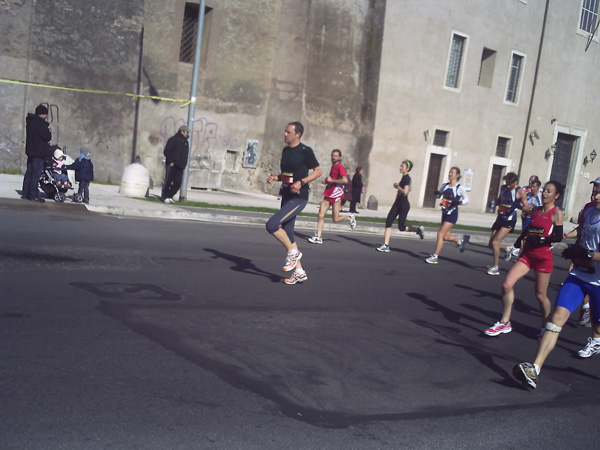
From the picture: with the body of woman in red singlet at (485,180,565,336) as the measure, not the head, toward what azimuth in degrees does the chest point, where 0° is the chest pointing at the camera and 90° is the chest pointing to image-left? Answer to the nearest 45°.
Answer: approximately 45°

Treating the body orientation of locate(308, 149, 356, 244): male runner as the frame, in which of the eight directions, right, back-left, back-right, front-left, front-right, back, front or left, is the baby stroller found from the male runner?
front-right

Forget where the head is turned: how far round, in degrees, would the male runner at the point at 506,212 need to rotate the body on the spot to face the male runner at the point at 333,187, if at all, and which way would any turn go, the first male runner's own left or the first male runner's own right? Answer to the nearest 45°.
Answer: approximately 45° to the first male runner's own right

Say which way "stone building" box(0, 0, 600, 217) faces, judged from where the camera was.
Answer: facing the viewer

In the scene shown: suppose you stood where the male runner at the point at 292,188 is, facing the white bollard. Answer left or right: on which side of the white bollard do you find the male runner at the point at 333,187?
right

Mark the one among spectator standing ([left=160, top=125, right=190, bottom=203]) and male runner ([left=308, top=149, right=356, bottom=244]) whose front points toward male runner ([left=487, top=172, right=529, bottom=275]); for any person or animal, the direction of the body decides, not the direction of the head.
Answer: the spectator standing

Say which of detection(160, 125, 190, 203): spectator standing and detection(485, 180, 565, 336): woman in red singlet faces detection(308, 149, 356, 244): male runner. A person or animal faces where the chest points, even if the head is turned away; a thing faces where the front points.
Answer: the spectator standing

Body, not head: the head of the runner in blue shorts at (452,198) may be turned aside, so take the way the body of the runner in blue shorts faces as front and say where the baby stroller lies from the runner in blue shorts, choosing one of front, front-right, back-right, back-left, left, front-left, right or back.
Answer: front-right

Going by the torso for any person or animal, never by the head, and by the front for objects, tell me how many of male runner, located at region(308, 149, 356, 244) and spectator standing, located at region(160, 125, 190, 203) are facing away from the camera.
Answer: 0

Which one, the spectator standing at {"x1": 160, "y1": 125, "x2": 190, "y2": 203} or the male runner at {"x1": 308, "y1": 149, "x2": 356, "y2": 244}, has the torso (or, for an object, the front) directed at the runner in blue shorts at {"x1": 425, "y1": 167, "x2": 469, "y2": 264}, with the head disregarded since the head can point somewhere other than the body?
the spectator standing

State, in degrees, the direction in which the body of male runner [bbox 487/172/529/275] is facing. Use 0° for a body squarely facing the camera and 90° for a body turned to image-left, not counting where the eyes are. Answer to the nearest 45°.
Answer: approximately 45°

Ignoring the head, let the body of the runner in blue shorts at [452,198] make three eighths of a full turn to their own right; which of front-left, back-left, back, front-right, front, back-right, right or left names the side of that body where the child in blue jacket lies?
left

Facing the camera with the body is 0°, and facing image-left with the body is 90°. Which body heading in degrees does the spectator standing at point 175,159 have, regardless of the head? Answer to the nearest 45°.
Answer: approximately 315°

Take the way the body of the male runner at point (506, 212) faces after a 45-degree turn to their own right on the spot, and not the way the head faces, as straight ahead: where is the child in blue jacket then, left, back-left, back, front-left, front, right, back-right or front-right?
front

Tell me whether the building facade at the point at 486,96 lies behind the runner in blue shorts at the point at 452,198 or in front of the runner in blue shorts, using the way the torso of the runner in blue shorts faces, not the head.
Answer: behind

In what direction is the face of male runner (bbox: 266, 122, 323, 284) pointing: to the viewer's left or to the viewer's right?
to the viewer's left
